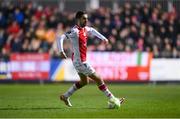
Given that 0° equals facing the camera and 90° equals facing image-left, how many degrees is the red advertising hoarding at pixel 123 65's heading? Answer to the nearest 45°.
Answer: approximately 0°

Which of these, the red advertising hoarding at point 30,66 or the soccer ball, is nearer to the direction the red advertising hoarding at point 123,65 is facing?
the soccer ball

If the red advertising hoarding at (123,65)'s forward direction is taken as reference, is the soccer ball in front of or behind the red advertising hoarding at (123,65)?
in front

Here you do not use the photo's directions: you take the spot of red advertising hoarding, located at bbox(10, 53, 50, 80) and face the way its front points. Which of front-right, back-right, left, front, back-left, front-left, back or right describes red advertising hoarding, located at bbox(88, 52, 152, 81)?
left

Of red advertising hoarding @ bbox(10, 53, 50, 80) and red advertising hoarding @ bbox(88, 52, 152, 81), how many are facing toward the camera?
2

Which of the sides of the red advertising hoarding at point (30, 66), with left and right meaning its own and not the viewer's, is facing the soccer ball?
front

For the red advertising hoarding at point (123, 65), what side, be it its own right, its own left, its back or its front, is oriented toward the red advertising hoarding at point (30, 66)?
right
